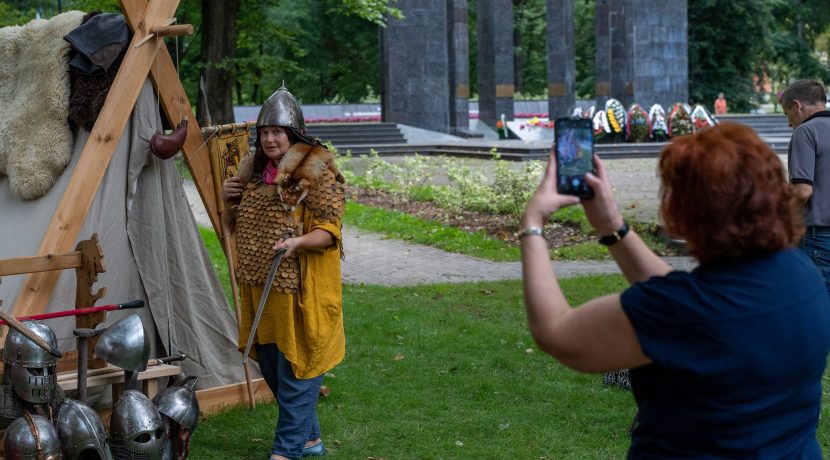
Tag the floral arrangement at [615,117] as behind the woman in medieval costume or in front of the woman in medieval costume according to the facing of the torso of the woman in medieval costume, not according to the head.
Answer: behind

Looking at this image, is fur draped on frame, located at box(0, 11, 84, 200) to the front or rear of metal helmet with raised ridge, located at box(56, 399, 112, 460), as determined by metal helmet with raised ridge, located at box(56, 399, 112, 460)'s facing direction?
to the rear

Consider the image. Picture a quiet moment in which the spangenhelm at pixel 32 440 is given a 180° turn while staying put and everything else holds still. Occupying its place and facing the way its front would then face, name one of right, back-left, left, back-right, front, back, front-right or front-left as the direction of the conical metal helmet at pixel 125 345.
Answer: right

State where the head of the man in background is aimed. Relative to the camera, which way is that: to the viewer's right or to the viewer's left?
to the viewer's left

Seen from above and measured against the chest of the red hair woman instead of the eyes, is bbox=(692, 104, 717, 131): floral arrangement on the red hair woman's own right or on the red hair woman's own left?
on the red hair woman's own right

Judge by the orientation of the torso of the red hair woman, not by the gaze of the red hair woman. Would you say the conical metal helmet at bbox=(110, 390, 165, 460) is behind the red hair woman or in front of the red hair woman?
in front

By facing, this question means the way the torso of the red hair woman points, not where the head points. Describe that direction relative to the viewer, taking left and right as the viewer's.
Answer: facing away from the viewer and to the left of the viewer

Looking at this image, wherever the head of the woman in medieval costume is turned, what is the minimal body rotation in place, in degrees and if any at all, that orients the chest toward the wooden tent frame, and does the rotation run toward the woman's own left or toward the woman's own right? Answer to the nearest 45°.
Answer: approximately 90° to the woman's own right

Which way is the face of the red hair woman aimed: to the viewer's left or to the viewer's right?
to the viewer's left

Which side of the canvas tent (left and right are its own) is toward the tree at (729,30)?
left

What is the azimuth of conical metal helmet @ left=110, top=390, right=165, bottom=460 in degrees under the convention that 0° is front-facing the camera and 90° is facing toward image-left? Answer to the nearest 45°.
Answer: approximately 315°
